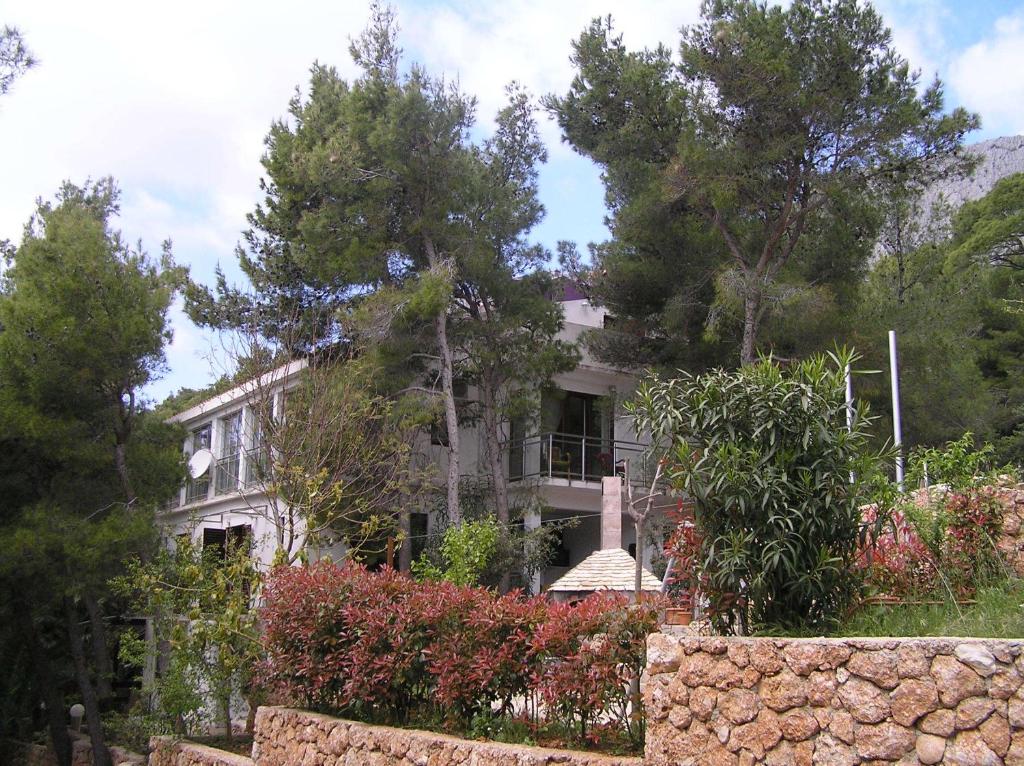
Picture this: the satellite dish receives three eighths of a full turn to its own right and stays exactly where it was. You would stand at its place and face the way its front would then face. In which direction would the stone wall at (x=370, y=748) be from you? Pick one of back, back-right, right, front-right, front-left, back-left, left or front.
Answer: back

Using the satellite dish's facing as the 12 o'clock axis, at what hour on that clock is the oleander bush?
The oleander bush is roughly at 10 o'clock from the satellite dish.

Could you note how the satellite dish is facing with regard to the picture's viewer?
facing the viewer and to the left of the viewer

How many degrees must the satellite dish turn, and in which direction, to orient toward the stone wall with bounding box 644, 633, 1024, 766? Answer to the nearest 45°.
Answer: approximately 45° to its left

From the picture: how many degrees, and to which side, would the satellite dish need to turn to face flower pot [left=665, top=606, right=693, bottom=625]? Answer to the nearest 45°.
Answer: approximately 45° to its left

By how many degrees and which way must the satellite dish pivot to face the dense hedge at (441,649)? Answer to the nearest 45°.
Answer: approximately 45° to its left

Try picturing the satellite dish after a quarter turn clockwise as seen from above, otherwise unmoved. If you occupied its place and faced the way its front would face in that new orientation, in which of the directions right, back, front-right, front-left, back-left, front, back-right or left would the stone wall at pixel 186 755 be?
back-left

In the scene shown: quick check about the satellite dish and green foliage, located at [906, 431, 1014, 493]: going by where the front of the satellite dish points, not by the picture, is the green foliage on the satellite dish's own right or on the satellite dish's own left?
on the satellite dish's own left

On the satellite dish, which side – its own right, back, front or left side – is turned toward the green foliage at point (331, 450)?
left
